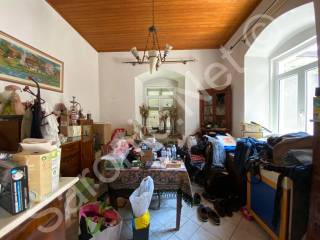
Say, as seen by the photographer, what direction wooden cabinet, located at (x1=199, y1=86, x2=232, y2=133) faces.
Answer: facing the viewer and to the left of the viewer

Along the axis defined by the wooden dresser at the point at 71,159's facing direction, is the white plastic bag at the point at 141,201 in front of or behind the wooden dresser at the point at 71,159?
in front

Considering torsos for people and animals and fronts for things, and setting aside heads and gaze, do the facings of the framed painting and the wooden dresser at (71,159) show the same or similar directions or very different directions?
same or similar directions

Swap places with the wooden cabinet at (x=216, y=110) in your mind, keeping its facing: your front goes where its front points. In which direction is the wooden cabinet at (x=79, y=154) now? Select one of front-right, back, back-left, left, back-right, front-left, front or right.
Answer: front

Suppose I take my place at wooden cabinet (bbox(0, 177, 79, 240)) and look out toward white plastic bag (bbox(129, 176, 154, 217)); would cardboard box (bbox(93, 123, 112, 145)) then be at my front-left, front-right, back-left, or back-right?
front-left

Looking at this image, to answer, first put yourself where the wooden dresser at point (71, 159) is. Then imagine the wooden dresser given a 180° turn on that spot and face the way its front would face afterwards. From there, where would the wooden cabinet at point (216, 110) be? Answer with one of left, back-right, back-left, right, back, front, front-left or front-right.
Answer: back-right

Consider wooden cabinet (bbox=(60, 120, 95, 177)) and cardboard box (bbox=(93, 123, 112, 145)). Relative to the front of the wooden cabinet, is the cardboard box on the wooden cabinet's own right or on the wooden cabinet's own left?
on the wooden cabinet's own left

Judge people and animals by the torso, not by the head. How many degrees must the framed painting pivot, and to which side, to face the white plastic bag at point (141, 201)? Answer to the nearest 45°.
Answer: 0° — it already faces it

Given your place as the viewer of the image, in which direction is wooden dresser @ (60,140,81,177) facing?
facing the viewer and to the right of the viewer

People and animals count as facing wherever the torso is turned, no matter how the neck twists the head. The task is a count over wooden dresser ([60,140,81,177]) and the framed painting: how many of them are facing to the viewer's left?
0

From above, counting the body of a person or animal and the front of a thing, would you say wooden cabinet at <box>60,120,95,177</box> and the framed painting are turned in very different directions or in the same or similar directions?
same or similar directions

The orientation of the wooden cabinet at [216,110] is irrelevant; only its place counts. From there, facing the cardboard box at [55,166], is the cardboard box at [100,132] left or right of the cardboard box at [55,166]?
right

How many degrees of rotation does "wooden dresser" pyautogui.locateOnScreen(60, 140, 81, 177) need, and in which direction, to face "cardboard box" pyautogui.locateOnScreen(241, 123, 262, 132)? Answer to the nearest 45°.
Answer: approximately 45° to its left

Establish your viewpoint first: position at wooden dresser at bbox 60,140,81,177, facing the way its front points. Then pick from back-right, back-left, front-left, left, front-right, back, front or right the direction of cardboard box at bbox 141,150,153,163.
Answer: front

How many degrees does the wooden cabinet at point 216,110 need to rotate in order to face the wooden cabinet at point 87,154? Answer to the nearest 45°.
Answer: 0° — it already faces it

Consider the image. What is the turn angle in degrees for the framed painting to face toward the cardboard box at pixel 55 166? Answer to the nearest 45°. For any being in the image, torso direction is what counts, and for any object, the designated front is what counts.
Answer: approximately 45° to its right
